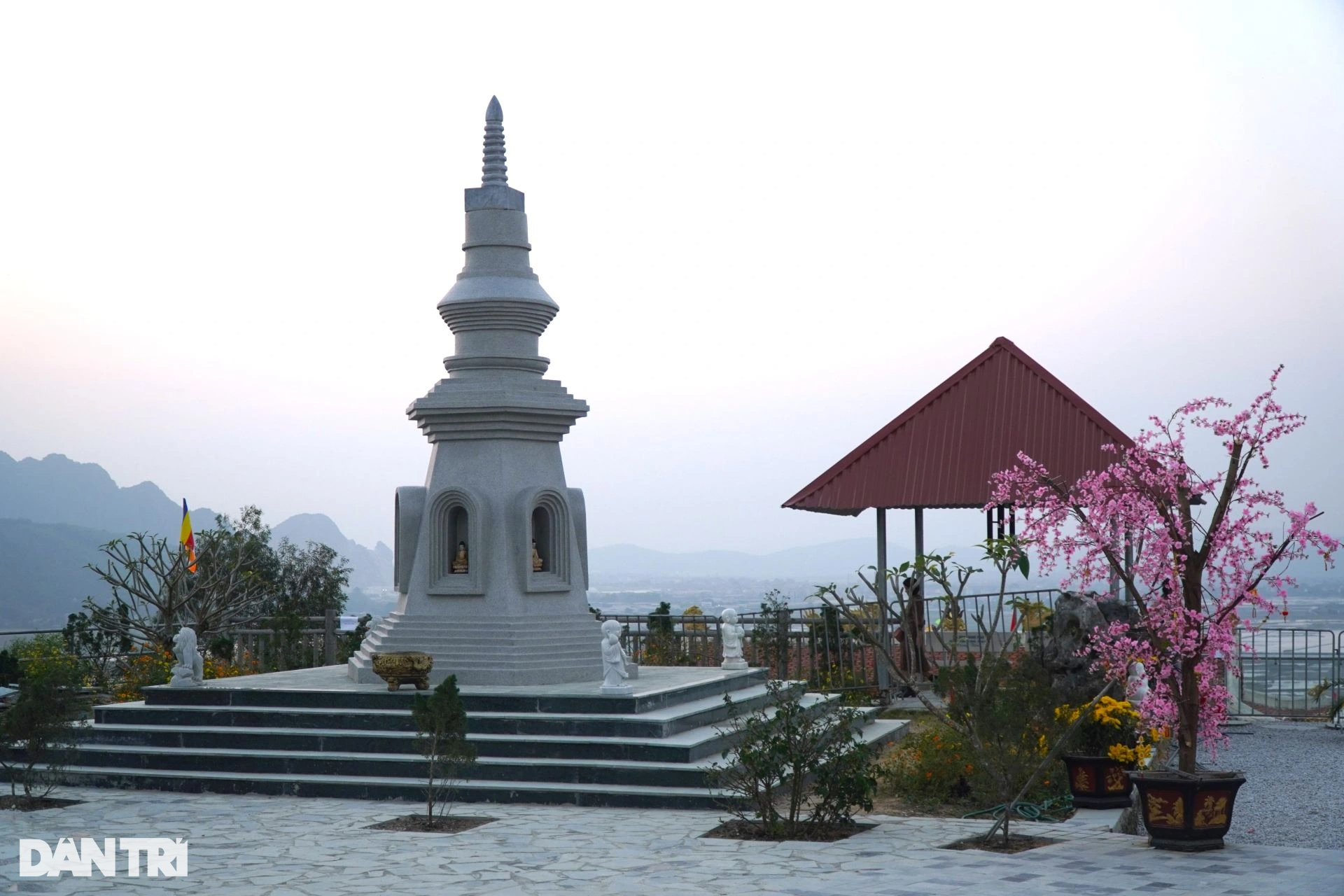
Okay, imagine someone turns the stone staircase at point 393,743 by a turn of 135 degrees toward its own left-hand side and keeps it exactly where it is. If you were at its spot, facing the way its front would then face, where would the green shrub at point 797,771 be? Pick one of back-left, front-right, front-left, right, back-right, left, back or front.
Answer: right

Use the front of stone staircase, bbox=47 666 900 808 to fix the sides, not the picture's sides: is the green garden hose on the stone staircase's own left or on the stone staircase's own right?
on the stone staircase's own left

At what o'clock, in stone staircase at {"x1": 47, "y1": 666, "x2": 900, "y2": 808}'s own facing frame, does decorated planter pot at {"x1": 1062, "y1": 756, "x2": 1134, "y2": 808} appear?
The decorated planter pot is roughly at 10 o'clock from the stone staircase.

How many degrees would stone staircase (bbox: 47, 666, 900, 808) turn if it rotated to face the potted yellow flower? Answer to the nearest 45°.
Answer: approximately 45° to its left

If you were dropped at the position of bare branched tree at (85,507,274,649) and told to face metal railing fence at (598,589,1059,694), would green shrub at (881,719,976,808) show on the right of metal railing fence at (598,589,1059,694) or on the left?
right

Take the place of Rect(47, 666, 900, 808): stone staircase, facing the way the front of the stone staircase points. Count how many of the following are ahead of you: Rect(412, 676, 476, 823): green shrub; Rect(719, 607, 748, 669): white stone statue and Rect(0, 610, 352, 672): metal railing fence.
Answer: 1

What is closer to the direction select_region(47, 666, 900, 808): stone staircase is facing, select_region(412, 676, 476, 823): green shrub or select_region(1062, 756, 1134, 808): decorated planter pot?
the green shrub

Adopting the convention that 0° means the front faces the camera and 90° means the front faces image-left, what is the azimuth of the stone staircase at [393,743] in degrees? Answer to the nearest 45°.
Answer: approximately 0°

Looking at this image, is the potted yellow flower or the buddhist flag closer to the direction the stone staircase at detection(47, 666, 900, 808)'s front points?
the potted yellow flower

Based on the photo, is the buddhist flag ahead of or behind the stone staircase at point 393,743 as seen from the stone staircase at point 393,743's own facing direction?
behind

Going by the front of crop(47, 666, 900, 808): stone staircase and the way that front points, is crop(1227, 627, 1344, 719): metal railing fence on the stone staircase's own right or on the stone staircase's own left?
on the stone staircase's own left
